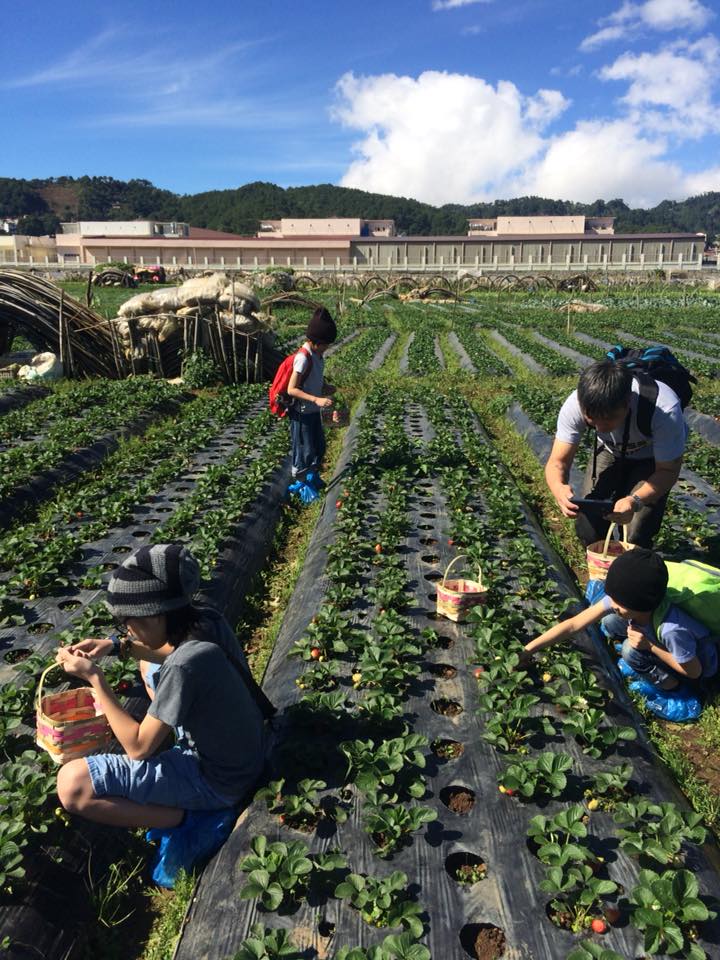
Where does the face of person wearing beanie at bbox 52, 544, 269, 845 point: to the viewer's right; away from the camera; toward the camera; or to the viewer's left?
to the viewer's left

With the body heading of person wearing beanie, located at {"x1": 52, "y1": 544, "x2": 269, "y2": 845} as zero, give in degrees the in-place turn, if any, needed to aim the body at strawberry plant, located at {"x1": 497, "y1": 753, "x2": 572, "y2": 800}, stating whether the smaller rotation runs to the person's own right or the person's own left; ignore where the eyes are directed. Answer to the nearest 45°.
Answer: approximately 180°

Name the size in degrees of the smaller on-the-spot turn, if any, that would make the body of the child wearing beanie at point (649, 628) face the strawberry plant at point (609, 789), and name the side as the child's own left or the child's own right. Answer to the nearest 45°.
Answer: approximately 45° to the child's own left

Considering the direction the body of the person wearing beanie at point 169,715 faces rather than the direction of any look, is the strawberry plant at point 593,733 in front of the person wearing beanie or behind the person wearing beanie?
behind

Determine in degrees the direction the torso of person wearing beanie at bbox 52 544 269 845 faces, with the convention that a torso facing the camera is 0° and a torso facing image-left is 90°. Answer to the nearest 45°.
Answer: approximately 90°

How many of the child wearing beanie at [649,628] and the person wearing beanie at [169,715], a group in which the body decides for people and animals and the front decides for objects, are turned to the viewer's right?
0

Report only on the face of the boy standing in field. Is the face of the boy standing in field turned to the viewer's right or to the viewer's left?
to the viewer's right

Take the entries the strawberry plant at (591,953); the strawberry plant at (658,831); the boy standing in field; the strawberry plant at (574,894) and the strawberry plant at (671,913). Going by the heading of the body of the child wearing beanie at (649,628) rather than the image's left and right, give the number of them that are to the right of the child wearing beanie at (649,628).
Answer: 1

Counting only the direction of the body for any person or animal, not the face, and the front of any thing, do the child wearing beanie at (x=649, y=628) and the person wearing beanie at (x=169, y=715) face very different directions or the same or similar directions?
same or similar directions

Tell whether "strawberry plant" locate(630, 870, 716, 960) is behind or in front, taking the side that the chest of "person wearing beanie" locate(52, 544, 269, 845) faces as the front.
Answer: behind

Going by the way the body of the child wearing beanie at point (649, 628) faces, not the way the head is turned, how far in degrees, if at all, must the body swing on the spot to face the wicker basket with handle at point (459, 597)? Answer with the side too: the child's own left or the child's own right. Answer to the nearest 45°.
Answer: approximately 45° to the child's own right

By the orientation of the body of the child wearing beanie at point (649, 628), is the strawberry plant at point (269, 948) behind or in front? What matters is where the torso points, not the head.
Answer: in front

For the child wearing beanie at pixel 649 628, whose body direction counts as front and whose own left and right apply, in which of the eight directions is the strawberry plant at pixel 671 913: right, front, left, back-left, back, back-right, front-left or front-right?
front-left

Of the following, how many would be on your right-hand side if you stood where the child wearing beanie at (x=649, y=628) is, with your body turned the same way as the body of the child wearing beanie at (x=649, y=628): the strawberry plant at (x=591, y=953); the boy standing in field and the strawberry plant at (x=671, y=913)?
1
